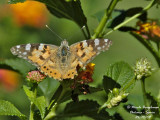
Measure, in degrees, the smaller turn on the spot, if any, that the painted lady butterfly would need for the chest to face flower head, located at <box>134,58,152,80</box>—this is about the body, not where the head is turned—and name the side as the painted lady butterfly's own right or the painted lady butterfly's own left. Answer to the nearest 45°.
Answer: approximately 90° to the painted lady butterfly's own right

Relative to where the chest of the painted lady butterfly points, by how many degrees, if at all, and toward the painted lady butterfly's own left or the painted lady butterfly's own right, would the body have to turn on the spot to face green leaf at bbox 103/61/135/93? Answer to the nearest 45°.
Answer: approximately 90° to the painted lady butterfly's own right

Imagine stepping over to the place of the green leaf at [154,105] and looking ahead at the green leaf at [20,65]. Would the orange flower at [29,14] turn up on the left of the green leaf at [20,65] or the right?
right

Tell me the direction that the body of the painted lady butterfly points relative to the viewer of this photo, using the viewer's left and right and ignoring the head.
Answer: facing away from the viewer

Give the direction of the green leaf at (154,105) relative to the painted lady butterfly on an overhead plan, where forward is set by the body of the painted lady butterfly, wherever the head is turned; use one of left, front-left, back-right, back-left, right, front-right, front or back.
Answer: right

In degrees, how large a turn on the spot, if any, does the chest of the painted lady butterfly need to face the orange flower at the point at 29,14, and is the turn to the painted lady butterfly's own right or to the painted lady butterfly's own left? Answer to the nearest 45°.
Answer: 0° — it already faces it

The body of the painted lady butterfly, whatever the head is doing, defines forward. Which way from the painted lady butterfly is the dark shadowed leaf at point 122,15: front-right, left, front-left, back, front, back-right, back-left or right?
right
